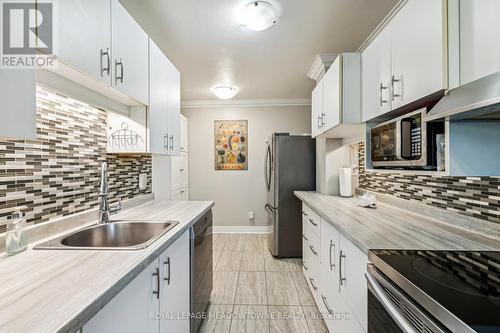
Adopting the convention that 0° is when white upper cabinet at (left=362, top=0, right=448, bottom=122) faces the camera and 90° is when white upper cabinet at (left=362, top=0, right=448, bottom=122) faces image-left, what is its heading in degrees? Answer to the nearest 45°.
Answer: approximately 45°

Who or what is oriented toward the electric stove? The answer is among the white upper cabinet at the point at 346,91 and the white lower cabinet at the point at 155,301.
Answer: the white lower cabinet

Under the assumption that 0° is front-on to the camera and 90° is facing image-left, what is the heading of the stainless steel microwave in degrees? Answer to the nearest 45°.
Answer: approximately 45°

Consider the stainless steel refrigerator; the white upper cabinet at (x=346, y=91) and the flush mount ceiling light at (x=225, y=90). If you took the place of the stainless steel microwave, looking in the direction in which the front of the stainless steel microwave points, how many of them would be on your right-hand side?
3

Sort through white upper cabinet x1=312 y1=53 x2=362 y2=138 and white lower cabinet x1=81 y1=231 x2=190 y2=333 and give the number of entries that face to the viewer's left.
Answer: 1

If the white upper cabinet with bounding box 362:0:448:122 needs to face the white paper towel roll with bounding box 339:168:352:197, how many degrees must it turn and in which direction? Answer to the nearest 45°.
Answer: approximately 90° to its right

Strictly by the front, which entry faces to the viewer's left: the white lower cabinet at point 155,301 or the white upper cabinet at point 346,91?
the white upper cabinet

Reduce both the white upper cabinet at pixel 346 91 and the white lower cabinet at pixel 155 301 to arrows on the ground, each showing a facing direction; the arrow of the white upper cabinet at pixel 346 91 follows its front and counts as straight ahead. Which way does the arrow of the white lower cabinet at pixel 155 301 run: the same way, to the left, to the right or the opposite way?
the opposite way

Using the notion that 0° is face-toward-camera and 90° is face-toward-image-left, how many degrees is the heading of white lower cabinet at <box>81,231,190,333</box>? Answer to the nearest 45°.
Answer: approximately 315°

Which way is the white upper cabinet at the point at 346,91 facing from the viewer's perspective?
to the viewer's left

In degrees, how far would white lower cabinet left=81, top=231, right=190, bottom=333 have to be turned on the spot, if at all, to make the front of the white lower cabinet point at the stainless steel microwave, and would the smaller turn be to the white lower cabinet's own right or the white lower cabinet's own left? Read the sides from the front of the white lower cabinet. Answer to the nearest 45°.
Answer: approximately 45° to the white lower cabinet's own left
